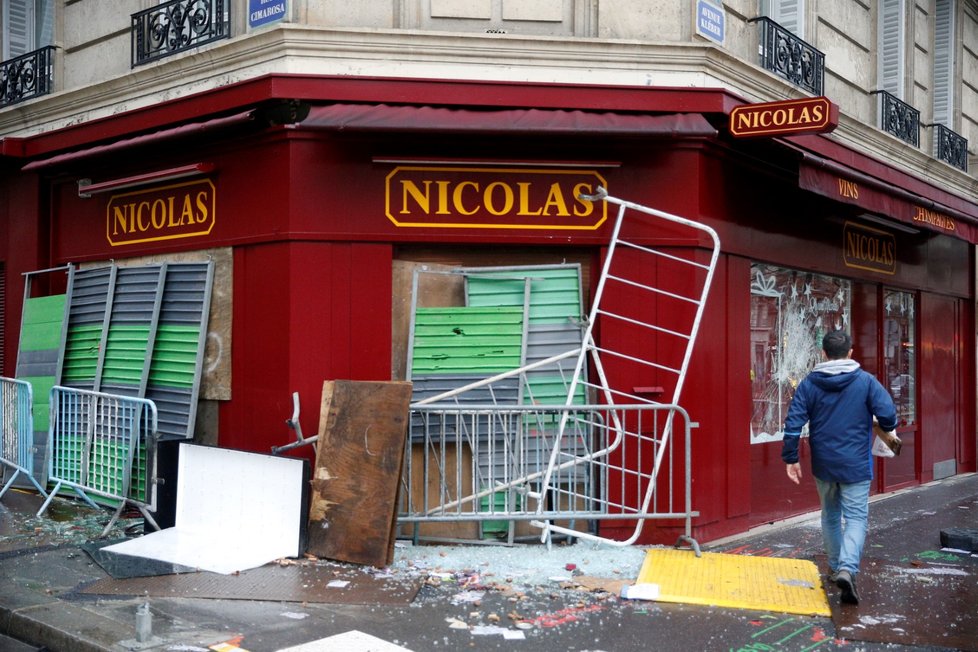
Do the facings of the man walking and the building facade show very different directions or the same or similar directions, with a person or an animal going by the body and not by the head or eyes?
very different directions

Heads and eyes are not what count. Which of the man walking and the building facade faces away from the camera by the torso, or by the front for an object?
the man walking

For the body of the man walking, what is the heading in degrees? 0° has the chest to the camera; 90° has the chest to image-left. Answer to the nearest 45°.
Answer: approximately 180°

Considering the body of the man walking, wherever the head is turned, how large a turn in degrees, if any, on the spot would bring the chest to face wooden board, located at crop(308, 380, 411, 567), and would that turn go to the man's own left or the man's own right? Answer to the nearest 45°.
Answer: approximately 90° to the man's own left

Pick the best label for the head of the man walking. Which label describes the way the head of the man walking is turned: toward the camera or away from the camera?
away from the camera

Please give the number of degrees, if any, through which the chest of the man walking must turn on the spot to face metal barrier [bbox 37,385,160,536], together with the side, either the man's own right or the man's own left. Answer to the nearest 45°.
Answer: approximately 90° to the man's own left
